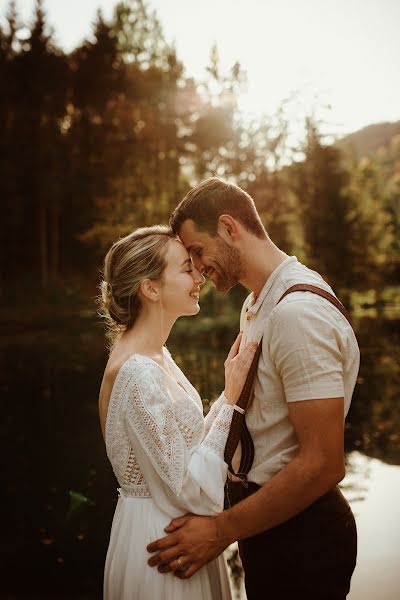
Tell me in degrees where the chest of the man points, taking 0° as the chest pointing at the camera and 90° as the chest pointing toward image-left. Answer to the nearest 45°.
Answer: approximately 90°

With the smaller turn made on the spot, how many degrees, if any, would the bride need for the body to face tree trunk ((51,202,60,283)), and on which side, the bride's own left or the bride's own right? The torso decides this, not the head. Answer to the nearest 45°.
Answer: approximately 90° to the bride's own left

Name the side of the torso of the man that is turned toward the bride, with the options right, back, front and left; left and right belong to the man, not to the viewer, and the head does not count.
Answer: front

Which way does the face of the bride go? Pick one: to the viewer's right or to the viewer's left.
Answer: to the viewer's right

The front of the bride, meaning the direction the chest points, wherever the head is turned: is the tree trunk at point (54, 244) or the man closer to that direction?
the man

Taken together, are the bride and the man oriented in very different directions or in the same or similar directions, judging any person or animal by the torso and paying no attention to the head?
very different directions

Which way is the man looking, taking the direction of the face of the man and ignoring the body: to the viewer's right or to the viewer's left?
to the viewer's left

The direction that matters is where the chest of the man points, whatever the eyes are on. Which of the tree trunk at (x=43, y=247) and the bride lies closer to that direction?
the bride

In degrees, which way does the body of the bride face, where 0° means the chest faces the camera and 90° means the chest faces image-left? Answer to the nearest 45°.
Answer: approximately 270°

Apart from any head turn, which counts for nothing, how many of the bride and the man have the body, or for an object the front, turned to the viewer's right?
1
